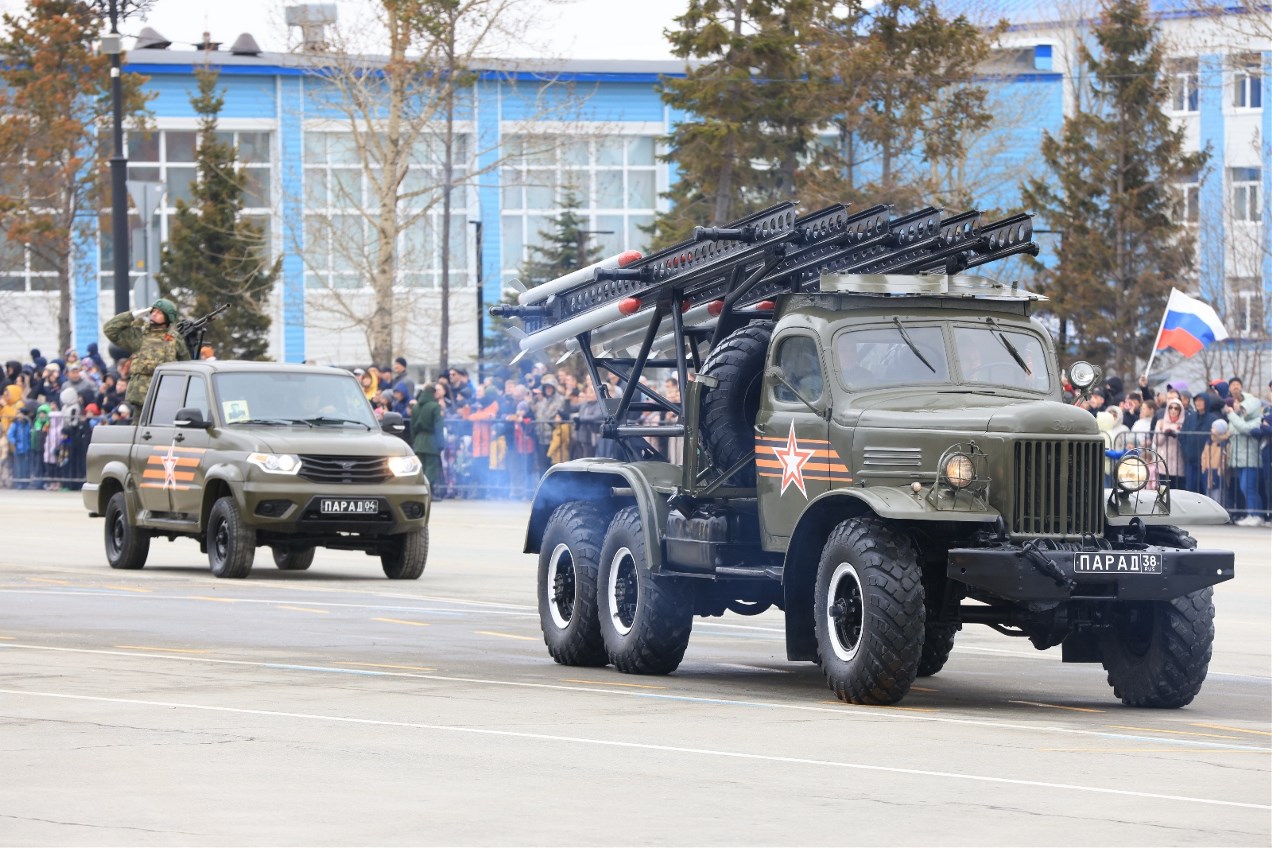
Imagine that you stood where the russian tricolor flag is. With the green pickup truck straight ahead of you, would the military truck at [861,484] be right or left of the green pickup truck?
left

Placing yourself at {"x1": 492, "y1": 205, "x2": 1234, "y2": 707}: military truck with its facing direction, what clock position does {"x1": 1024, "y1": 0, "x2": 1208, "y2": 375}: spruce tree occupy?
The spruce tree is roughly at 8 o'clock from the military truck.

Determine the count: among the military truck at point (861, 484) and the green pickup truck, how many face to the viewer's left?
0

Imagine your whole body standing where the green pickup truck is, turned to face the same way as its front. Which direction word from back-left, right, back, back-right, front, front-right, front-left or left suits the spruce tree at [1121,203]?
left

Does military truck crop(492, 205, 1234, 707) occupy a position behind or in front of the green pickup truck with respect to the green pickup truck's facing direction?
in front

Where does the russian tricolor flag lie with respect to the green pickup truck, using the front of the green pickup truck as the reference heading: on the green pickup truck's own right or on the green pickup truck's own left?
on the green pickup truck's own left

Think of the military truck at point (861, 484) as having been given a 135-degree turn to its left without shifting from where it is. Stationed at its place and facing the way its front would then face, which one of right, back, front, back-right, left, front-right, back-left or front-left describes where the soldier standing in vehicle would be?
front-left

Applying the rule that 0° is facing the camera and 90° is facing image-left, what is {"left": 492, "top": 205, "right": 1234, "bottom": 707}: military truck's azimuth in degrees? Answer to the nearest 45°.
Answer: approximately 315°

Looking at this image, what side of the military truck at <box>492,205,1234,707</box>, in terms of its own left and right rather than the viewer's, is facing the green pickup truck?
back
